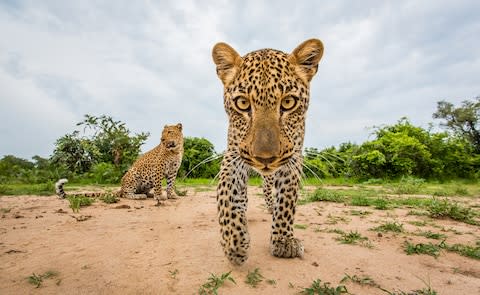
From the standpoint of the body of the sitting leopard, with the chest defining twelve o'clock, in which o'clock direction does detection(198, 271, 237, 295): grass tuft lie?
The grass tuft is roughly at 3 o'clock from the sitting leopard.

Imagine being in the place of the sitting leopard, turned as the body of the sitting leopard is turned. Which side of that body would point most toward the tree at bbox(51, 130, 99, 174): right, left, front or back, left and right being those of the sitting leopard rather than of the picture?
left

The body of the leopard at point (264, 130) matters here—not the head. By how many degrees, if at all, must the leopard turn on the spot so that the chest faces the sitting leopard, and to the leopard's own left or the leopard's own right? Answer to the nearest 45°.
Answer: approximately 135° to the leopard's own right

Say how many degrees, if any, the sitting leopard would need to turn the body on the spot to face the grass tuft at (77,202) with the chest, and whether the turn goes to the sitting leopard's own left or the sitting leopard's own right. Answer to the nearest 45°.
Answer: approximately 135° to the sitting leopard's own right

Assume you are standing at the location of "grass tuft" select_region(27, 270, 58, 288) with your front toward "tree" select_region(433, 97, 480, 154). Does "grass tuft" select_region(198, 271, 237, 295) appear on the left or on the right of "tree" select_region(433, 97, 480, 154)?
right

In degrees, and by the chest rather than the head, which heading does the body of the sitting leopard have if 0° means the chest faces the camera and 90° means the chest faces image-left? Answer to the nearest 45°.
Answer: approximately 270°

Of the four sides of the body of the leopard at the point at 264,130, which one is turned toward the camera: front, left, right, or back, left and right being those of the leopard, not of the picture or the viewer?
front

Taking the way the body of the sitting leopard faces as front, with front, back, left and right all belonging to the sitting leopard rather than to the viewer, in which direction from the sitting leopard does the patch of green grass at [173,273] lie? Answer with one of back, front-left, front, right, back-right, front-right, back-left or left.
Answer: right

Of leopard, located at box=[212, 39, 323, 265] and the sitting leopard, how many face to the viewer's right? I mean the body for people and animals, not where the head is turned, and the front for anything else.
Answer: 1

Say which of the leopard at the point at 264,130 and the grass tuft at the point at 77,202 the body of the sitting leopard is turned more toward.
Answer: the leopard

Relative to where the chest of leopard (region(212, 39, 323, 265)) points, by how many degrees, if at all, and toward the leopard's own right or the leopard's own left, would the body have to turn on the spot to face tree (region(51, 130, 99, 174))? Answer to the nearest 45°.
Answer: approximately 135° to the leopard's own right
